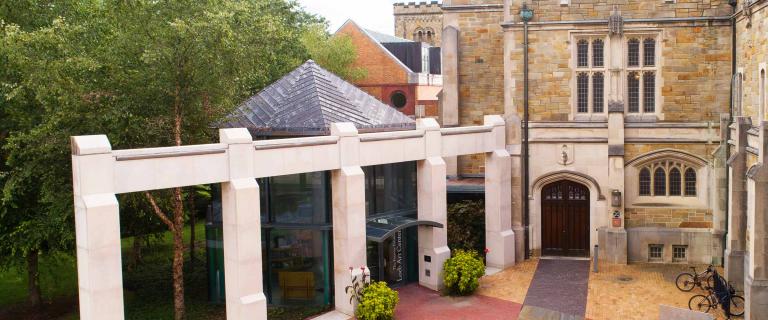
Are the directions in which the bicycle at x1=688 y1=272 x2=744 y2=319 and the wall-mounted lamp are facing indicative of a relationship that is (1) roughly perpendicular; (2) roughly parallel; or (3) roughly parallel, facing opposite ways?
roughly perpendicular

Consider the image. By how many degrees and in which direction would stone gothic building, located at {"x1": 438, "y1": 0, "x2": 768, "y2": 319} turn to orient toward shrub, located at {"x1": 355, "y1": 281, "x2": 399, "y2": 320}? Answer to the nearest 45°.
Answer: approximately 45° to its right
